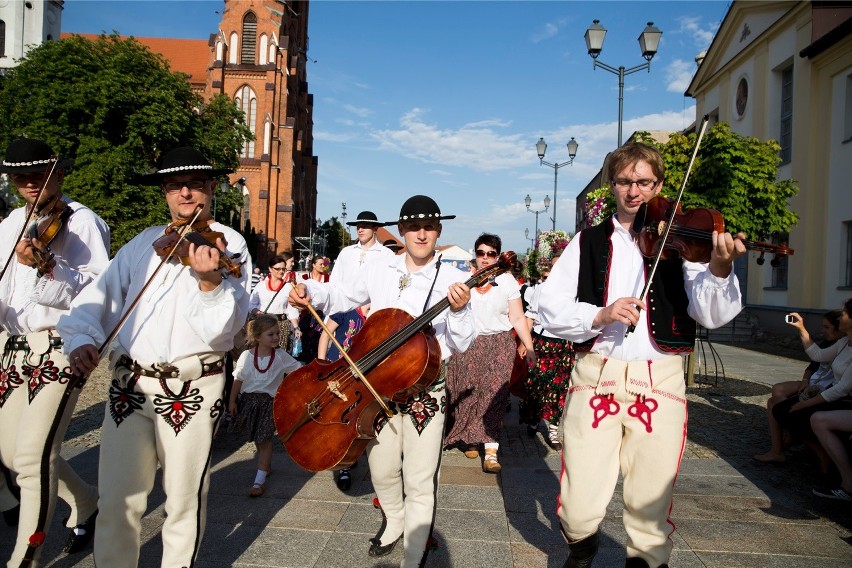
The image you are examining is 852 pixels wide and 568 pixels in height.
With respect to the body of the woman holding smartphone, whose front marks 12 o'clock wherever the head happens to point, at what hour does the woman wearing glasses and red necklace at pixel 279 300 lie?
The woman wearing glasses and red necklace is roughly at 12 o'clock from the woman holding smartphone.

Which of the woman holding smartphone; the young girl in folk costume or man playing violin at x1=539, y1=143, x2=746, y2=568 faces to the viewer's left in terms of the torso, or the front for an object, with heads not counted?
the woman holding smartphone

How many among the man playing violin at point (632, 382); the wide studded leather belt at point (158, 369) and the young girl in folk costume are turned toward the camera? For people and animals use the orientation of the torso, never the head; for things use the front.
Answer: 3

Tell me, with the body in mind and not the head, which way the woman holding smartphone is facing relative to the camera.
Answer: to the viewer's left

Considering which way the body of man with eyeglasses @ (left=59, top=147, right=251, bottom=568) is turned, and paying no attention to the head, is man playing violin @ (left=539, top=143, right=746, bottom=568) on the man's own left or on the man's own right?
on the man's own left

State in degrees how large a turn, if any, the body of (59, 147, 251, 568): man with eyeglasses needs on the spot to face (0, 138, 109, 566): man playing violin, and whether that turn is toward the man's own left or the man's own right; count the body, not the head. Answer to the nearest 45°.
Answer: approximately 135° to the man's own right

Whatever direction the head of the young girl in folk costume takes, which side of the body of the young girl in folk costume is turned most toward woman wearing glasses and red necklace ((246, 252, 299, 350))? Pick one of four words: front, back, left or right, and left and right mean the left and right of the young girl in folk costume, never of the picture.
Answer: back

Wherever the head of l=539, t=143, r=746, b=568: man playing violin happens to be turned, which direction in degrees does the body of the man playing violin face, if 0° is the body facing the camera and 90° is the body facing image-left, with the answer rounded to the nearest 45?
approximately 0°

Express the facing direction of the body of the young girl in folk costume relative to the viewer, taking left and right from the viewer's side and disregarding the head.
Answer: facing the viewer

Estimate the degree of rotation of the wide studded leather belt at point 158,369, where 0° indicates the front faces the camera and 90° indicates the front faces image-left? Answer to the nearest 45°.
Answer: approximately 0°

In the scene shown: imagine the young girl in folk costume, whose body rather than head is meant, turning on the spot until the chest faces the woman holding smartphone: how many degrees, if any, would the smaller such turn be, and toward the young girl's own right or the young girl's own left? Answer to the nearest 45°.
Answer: approximately 90° to the young girl's own left

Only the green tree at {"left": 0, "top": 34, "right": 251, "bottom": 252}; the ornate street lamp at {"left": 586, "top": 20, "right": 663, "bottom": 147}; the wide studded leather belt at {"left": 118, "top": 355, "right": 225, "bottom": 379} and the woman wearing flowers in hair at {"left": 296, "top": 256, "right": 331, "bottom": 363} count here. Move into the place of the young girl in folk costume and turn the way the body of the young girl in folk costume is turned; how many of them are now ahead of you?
1

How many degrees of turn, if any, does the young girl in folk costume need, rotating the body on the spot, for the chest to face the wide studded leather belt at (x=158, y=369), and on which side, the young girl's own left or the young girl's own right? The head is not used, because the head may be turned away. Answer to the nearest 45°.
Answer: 0° — they already face it
